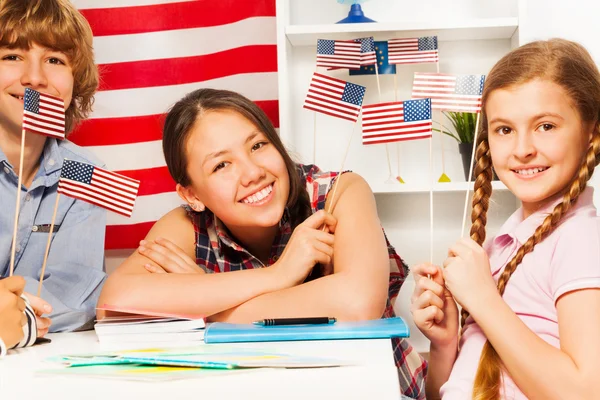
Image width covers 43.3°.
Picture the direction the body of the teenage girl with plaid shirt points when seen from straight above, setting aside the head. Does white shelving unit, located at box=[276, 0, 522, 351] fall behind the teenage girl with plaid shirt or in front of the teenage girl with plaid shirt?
behind

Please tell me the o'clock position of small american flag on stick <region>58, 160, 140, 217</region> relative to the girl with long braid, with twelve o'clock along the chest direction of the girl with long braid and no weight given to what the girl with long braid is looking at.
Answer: The small american flag on stick is roughly at 2 o'clock from the girl with long braid.

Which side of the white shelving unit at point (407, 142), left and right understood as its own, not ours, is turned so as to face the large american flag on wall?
right

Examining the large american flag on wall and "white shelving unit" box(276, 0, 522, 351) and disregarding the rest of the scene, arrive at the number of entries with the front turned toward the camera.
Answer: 2

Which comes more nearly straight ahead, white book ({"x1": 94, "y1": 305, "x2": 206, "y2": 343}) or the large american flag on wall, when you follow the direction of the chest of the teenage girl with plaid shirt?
the white book

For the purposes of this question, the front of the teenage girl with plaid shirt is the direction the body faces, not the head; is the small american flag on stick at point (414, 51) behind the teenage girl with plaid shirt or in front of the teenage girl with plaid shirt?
behind

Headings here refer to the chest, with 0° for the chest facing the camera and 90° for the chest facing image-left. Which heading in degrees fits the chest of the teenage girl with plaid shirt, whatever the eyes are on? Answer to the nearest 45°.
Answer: approximately 0°

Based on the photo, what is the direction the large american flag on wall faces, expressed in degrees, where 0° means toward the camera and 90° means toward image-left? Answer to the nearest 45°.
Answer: approximately 0°

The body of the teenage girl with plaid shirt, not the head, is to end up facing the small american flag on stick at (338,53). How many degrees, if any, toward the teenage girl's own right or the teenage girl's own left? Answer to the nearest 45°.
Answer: approximately 135° to the teenage girl's own left

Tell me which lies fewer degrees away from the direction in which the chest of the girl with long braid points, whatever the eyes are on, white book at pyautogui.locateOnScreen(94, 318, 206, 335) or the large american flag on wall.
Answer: the white book

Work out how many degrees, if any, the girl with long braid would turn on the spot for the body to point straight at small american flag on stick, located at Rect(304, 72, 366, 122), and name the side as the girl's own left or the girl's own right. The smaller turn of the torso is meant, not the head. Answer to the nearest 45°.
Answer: approximately 90° to the girl's own right

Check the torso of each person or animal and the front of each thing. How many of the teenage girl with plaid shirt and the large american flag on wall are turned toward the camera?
2
